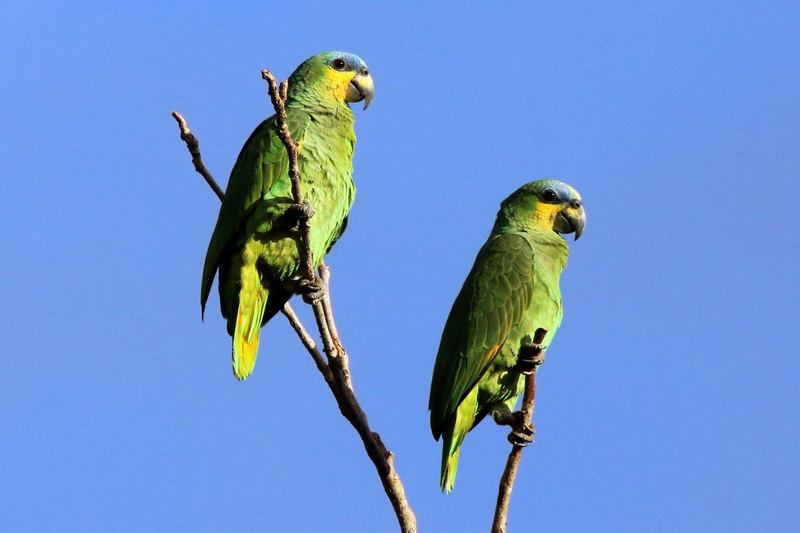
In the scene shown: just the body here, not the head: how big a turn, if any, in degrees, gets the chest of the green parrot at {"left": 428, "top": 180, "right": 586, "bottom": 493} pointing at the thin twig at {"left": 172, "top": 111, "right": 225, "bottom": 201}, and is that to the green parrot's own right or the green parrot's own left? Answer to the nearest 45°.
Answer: approximately 180°

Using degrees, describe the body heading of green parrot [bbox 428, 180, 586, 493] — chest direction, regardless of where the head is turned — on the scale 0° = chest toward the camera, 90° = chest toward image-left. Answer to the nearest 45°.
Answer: approximately 270°

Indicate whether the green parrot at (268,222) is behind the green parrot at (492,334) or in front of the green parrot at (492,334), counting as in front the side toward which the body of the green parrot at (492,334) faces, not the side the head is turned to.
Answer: behind

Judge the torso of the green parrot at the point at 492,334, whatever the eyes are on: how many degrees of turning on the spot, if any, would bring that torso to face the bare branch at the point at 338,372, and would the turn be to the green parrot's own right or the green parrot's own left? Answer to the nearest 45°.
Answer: approximately 135° to the green parrot's own right

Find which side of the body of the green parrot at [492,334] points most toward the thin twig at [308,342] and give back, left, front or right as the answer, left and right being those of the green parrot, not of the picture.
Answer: back

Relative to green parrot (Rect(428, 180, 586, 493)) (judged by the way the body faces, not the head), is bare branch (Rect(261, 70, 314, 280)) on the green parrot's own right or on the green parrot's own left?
on the green parrot's own right
